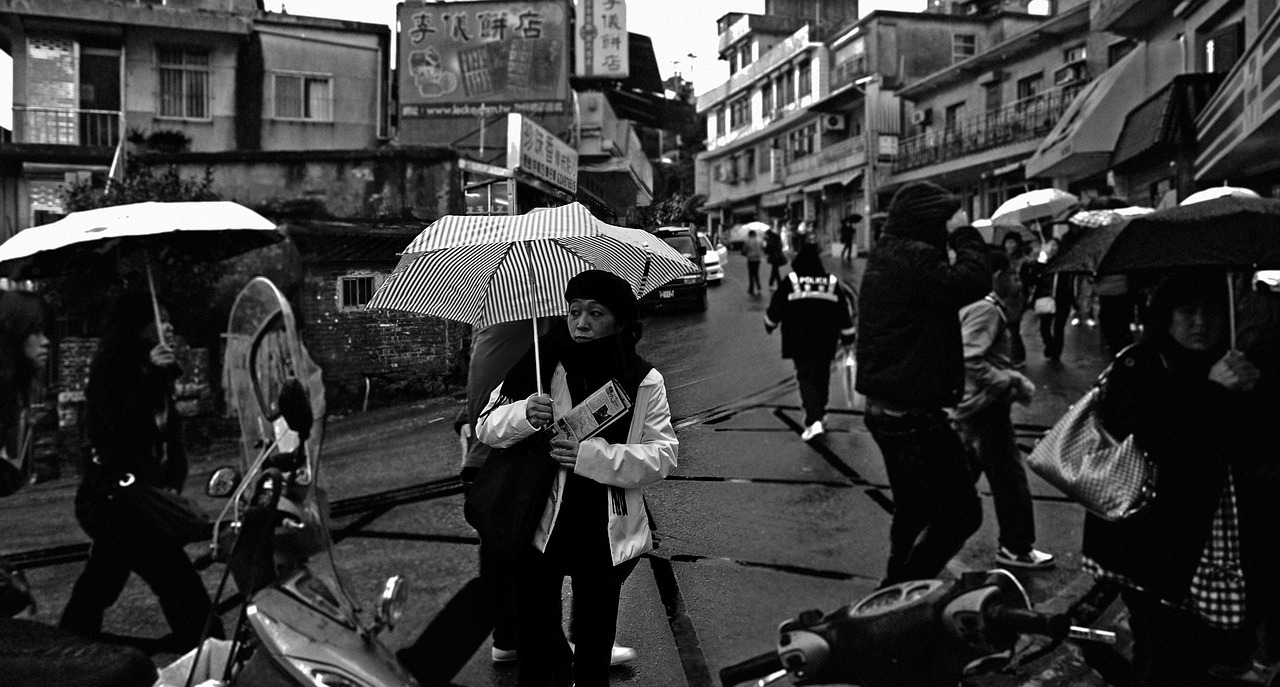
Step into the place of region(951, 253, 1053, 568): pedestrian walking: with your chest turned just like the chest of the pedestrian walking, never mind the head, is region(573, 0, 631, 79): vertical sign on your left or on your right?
on your left

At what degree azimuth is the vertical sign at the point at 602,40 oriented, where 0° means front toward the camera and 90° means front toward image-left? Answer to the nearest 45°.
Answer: approximately 0°

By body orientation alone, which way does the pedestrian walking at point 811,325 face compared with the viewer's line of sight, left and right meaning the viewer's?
facing away from the viewer

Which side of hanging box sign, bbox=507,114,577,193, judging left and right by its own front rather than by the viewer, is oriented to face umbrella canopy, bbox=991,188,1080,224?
left

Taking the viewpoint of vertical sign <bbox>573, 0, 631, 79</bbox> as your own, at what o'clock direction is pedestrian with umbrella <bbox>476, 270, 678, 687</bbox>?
The pedestrian with umbrella is roughly at 12 o'clock from the vertical sign.

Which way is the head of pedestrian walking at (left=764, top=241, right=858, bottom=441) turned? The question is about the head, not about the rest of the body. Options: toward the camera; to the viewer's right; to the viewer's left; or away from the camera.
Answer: away from the camera

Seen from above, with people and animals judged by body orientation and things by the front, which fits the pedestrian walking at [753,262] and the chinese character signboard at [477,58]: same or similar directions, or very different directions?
very different directions
